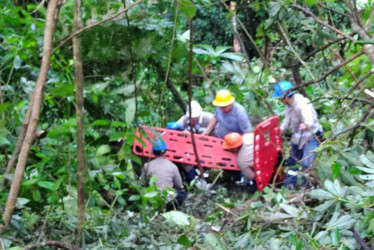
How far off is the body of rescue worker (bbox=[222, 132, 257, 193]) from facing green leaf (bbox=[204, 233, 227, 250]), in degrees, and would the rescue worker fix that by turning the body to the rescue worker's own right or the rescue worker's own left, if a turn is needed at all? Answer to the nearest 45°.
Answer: approximately 90° to the rescue worker's own left

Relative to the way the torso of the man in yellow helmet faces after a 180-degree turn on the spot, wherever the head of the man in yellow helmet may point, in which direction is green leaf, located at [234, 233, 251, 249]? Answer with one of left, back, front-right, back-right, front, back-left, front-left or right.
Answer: back-right

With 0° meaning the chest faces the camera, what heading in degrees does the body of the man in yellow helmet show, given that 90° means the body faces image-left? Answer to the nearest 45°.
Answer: approximately 45°

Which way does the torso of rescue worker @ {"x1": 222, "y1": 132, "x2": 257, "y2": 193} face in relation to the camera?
to the viewer's left

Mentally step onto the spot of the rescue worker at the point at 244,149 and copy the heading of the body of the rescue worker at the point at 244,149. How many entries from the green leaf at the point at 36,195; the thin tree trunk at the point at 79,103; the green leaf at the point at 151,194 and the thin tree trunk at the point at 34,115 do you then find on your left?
4

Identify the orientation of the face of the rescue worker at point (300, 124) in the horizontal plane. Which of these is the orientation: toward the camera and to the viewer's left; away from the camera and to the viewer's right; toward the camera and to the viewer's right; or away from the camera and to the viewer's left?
toward the camera and to the viewer's left

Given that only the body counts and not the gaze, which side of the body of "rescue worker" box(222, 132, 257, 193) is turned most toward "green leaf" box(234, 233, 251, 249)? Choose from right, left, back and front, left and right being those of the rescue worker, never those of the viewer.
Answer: left

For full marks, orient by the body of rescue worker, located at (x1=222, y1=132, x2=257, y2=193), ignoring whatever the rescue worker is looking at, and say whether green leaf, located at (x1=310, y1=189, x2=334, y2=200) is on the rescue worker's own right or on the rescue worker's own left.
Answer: on the rescue worker's own left

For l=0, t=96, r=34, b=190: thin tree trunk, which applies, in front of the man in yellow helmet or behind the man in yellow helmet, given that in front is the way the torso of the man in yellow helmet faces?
in front

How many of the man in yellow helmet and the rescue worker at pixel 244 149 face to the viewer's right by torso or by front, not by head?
0
